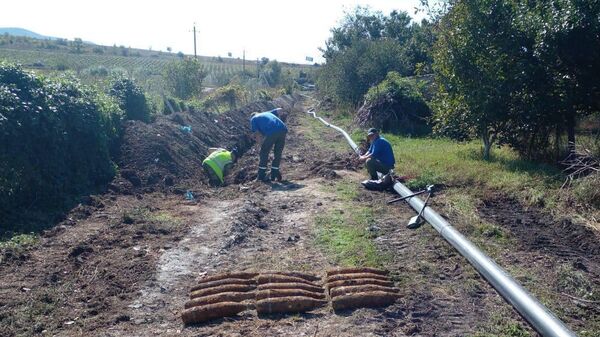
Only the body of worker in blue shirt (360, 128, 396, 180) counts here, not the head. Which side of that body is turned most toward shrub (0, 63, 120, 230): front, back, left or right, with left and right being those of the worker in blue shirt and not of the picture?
front

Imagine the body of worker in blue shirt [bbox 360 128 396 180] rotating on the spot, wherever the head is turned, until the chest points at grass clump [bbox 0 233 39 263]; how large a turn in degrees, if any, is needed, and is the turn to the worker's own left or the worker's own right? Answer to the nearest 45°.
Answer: approximately 45° to the worker's own left

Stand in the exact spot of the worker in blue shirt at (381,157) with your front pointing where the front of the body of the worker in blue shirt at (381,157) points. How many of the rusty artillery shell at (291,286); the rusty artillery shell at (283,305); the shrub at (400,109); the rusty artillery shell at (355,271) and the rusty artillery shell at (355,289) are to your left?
4

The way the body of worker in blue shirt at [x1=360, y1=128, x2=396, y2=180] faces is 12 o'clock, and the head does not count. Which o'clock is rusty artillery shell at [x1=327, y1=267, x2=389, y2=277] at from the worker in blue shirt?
The rusty artillery shell is roughly at 9 o'clock from the worker in blue shirt.

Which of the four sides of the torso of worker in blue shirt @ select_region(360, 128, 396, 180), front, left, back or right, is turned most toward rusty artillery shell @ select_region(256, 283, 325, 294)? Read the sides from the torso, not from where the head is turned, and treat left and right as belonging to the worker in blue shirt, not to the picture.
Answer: left

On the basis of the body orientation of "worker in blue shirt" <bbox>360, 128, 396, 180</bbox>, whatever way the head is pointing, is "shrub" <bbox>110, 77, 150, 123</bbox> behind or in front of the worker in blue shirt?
in front

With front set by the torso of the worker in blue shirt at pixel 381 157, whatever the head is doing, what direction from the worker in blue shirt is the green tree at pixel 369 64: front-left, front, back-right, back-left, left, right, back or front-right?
right

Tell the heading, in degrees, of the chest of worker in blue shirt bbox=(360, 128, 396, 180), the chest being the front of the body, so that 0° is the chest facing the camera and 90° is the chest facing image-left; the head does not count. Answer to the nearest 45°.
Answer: approximately 90°

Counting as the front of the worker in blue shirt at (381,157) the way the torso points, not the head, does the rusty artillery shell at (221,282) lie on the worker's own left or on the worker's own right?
on the worker's own left

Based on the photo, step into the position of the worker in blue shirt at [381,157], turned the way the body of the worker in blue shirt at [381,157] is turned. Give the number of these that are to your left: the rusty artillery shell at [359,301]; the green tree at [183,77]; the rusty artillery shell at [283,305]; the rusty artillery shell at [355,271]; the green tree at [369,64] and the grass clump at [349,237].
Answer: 4

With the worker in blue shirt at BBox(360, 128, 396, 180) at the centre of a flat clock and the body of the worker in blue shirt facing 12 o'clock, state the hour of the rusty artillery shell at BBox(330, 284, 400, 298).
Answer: The rusty artillery shell is roughly at 9 o'clock from the worker in blue shirt.

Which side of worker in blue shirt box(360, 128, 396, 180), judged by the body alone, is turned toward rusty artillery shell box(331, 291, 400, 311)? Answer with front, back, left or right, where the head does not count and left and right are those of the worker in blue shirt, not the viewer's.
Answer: left

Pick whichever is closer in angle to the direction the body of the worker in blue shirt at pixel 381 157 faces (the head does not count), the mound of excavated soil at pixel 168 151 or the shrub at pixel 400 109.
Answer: the mound of excavated soil

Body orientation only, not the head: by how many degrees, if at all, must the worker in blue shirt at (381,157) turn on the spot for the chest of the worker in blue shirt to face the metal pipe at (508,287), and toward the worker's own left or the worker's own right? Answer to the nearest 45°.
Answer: approximately 90° to the worker's own left

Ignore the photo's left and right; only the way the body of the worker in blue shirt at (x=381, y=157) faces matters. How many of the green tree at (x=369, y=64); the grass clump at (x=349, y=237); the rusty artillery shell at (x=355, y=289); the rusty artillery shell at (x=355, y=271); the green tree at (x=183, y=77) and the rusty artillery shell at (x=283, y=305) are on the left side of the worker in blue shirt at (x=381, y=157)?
4

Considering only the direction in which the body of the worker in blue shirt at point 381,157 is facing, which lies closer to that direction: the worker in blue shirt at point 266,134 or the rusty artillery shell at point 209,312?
the worker in blue shirt

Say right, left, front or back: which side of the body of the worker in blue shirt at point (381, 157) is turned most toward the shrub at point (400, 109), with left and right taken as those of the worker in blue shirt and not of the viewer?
right
